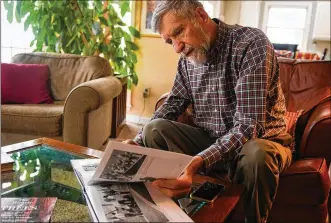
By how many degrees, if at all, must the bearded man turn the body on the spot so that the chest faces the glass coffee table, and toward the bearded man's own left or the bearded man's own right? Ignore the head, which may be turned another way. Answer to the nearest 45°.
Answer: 0° — they already face it

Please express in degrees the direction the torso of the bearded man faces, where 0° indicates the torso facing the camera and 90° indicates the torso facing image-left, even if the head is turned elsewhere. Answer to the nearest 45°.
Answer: approximately 45°

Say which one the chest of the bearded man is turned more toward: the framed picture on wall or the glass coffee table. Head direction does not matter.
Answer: the glass coffee table

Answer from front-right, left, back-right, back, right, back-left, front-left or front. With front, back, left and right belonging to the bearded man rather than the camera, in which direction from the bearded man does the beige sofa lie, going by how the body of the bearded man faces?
right

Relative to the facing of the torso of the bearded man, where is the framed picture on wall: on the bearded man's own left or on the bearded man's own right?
on the bearded man's own right

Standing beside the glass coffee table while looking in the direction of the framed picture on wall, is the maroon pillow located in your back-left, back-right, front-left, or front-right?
front-left

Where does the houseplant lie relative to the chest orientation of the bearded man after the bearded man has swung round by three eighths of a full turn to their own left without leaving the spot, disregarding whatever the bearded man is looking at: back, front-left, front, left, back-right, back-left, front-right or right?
back-left

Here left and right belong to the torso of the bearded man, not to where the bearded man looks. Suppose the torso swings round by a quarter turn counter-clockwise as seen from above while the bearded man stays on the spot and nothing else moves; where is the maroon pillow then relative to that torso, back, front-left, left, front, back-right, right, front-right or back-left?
back

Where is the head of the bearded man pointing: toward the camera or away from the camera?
toward the camera
